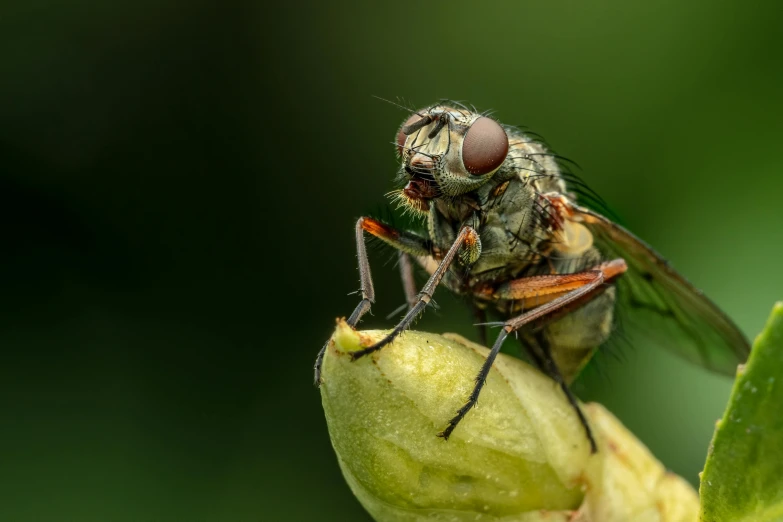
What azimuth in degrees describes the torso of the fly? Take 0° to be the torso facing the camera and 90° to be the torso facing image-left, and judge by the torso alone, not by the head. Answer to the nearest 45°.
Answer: approximately 45°

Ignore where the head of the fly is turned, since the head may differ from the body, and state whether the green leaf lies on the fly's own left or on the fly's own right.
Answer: on the fly's own left
